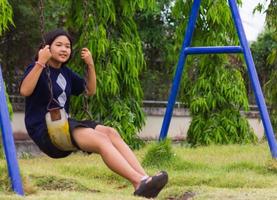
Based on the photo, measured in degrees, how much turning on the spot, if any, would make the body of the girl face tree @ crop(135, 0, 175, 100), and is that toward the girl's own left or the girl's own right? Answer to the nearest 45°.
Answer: approximately 135° to the girl's own left

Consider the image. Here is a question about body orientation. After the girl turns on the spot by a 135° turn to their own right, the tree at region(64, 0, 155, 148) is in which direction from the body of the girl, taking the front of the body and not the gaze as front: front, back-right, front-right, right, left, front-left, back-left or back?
right

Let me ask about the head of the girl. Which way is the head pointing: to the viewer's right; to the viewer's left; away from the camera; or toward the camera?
toward the camera

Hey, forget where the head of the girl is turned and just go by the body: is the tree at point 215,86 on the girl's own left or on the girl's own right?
on the girl's own left

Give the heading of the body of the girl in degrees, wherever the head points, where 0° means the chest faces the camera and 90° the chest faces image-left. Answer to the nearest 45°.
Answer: approximately 315°

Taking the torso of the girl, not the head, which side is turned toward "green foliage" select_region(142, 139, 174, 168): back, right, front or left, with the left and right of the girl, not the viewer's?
left
